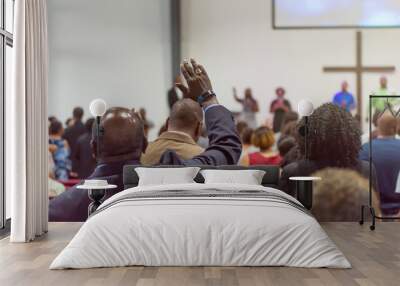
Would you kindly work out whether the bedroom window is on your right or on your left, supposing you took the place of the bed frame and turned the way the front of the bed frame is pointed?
on your right

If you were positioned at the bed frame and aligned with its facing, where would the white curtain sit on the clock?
The white curtain is roughly at 2 o'clock from the bed frame.

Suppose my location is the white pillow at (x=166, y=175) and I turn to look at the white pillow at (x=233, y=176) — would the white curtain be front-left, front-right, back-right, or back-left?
back-right

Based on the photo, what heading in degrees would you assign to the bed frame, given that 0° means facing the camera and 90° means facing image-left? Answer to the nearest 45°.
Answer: approximately 0°
